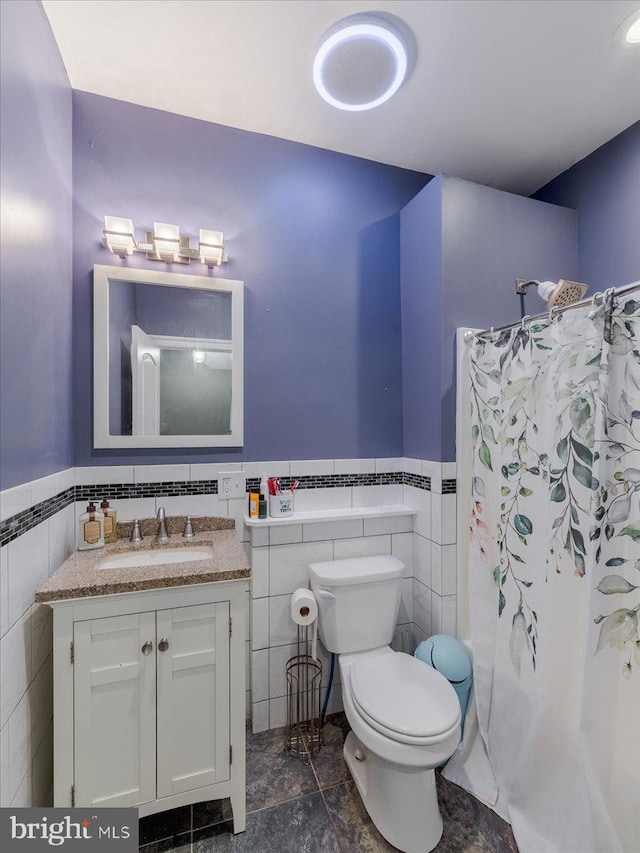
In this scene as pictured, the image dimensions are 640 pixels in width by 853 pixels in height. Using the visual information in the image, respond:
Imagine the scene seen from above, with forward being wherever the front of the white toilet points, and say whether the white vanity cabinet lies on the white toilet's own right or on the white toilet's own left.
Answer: on the white toilet's own right

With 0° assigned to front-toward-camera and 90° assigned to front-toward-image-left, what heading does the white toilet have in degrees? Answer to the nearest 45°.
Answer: approximately 315°

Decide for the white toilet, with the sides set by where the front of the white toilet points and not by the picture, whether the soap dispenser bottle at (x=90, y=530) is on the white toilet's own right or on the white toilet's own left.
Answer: on the white toilet's own right

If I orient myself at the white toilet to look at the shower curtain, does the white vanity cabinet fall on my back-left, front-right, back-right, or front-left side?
back-right

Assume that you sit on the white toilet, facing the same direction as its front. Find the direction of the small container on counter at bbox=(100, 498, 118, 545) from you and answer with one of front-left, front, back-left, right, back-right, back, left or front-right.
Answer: back-right
